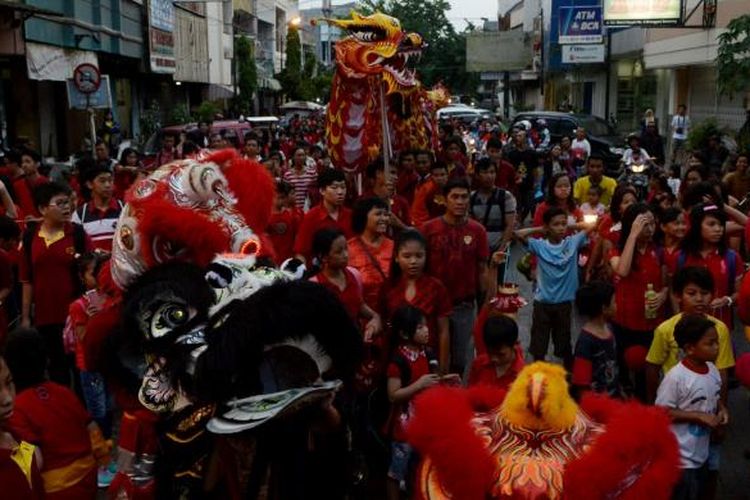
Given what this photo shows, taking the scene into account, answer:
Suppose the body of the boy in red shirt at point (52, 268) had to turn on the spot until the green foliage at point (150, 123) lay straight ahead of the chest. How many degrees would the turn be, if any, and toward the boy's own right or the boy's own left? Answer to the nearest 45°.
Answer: approximately 135° to the boy's own left

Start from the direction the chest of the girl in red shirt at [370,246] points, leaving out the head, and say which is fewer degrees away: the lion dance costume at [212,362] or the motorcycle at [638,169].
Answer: the lion dance costume

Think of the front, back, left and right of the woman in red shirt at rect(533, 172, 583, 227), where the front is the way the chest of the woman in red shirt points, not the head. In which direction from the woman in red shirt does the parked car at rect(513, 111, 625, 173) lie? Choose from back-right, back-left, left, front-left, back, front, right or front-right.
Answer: back

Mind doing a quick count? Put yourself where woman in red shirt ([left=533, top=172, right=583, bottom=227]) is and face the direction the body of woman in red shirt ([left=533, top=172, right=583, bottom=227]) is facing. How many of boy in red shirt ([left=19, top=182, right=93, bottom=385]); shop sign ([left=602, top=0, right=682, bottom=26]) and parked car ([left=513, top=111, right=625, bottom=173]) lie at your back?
2

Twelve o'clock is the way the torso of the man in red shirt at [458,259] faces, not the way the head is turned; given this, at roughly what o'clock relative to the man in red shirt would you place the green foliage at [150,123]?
The green foliage is roughly at 5 o'clock from the man in red shirt.

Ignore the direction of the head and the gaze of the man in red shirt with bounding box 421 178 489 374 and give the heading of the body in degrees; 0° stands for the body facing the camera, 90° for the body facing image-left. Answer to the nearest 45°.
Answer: approximately 0°

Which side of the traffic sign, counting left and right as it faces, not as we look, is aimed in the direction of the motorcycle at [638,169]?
left

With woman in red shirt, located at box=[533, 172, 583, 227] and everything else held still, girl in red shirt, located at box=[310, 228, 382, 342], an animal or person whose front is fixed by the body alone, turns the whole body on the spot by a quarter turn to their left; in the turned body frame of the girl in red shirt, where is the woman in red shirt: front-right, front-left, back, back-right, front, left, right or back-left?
front

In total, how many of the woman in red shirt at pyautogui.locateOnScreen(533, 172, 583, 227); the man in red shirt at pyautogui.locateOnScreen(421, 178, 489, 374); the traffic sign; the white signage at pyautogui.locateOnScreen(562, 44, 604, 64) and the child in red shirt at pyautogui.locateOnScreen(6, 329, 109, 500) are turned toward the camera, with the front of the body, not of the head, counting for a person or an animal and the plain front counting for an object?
4

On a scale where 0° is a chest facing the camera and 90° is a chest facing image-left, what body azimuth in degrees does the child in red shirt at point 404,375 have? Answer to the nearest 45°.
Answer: approximately 315°

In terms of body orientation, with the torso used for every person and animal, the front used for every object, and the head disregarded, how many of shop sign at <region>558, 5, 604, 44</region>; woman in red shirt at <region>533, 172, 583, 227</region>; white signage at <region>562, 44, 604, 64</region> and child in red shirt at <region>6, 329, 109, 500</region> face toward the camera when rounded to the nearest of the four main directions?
3
